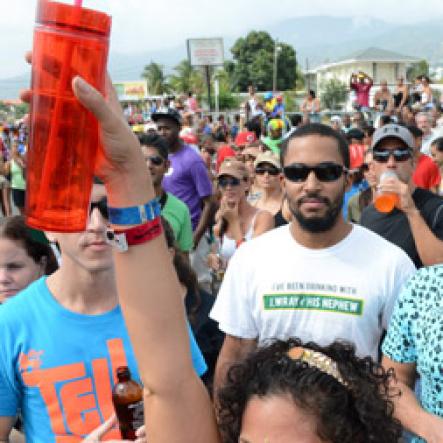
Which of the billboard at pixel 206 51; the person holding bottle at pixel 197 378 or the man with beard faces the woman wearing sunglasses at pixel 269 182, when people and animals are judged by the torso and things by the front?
the billboard

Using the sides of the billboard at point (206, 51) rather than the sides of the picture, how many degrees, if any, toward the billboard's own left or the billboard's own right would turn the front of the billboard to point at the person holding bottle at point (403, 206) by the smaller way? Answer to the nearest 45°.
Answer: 0° — it already faces them

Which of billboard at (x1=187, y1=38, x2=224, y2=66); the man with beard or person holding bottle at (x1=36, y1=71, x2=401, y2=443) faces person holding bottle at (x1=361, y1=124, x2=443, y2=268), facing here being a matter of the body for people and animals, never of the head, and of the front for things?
the billboard

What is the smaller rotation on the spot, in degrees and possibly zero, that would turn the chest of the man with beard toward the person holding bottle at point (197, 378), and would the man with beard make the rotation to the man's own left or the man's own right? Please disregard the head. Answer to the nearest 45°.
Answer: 0° — they already face them

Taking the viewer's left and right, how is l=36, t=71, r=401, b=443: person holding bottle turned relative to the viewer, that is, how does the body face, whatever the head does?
facing the viewer and to the left of the viewer

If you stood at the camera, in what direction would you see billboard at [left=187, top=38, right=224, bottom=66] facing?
facing the viewer

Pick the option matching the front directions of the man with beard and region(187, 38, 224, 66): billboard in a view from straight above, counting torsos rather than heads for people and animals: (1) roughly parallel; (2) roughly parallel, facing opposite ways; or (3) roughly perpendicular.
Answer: roughly parallel

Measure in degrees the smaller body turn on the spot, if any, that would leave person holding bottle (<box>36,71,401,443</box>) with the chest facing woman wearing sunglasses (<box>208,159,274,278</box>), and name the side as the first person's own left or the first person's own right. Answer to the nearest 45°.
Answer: approximately 135° to the first person's own right

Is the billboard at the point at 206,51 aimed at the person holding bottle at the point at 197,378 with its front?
yes

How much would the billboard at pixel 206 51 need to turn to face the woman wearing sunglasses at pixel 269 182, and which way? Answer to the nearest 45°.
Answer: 0° — it already faces them

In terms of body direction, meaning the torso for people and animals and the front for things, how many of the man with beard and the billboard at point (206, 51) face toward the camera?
2

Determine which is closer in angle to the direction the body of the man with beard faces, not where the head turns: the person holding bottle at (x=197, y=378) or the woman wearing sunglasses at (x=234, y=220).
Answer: the person holding bottle

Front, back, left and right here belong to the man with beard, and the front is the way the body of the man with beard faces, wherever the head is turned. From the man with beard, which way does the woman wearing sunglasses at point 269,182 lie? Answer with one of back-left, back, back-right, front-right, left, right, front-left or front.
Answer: back
